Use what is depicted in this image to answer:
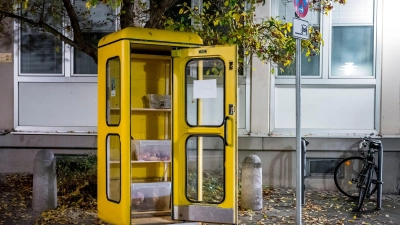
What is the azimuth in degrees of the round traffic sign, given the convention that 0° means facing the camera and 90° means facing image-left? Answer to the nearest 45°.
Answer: approximately 0°

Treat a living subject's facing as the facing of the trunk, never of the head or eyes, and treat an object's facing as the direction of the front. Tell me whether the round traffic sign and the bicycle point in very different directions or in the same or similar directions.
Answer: very different directions

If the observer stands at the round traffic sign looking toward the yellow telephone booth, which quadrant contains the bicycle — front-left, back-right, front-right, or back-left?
back-right

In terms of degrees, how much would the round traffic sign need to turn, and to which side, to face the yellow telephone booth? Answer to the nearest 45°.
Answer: approximately 90° to its right
